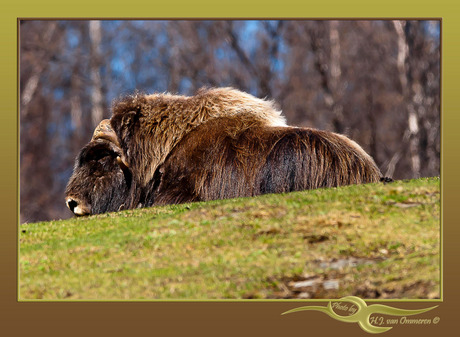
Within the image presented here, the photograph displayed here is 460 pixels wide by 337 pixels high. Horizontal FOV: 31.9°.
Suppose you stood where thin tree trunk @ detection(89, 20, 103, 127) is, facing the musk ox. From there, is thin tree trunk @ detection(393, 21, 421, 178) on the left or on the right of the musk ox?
left

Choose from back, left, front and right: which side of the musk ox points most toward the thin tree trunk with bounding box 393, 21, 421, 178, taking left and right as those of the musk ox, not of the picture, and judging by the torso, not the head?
right

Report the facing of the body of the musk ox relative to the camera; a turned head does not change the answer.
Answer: to the viewer's left
